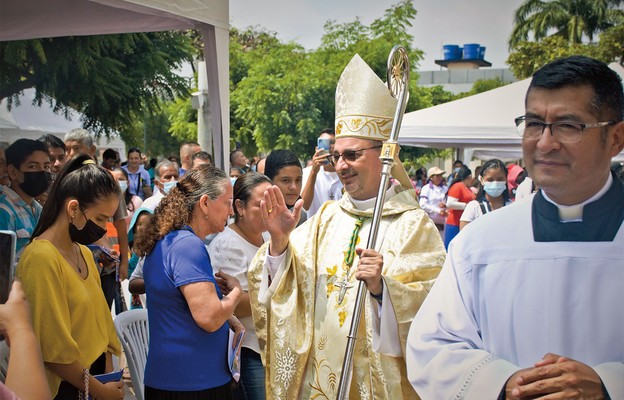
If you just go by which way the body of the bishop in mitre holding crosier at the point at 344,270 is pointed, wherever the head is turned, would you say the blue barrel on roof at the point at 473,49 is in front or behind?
behind

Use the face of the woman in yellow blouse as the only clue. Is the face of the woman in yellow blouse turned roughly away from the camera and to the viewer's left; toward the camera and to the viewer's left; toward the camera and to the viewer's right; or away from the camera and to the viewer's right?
toward the camera and to the viewer's right

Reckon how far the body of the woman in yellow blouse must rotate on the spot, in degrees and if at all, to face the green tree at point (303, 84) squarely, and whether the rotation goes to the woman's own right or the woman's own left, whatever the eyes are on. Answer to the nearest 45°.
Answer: approximately 90° to the woman's own left

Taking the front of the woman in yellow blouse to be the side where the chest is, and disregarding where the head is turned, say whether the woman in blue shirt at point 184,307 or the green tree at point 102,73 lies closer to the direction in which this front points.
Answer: the woman in blue shirt

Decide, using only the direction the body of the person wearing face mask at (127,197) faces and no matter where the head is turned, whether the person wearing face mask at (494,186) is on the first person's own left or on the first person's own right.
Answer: on the first person's own left

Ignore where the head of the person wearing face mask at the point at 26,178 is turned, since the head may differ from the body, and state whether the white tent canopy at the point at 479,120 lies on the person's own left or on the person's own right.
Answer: on the person's own left

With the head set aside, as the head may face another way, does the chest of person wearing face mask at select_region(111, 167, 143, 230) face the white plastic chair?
yes

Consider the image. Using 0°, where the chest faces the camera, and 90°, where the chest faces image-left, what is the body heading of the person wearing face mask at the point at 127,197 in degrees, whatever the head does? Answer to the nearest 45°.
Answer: approximately 0°

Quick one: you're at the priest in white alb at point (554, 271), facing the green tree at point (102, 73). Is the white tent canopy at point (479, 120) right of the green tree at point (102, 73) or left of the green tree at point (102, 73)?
right

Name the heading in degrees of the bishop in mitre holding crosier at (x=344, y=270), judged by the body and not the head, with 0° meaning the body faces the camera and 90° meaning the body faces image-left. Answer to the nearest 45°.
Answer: approximately 45°
